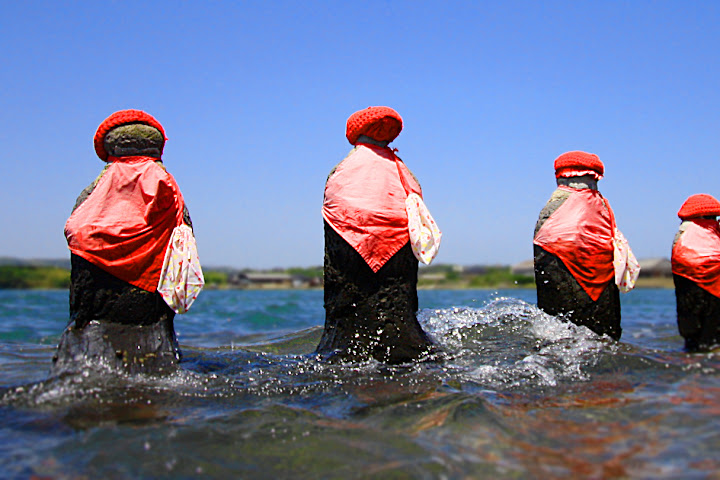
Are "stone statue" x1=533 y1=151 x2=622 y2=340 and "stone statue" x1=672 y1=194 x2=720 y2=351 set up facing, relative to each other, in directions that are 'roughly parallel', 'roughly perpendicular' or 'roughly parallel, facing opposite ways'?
roughly parallel

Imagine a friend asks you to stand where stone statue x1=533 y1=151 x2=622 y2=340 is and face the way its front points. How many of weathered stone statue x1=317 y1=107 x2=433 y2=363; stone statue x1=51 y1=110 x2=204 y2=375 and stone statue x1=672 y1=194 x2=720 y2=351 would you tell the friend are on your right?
2

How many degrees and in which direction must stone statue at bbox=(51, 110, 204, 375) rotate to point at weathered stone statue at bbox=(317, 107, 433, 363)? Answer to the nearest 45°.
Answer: approximately 45° to its left

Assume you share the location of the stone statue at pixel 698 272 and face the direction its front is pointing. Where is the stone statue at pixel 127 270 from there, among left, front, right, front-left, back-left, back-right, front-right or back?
right

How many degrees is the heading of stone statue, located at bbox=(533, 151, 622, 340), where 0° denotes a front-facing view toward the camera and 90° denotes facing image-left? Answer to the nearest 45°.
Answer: approximately 315°

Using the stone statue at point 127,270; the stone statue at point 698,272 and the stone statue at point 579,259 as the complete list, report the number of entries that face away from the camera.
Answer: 0

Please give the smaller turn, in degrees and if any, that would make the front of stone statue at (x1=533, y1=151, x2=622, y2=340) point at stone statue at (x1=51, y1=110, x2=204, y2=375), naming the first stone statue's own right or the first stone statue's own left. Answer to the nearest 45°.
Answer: approximately 90° to the first stone statue's own right

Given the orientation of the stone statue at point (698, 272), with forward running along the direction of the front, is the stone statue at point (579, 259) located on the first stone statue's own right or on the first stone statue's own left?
on the first stone statue's own right

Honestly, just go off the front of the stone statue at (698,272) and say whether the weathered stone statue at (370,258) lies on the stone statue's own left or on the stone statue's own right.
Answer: on the stone statue's own right

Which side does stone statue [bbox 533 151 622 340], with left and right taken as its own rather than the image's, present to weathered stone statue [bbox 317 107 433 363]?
right

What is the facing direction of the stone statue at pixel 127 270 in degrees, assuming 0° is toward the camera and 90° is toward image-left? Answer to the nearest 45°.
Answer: approximately 315°

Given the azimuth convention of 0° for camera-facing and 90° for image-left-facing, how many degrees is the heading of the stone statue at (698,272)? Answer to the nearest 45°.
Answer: approximately 315°

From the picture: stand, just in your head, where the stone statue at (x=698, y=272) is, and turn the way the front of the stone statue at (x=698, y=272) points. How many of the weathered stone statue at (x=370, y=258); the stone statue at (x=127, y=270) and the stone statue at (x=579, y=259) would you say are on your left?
0
